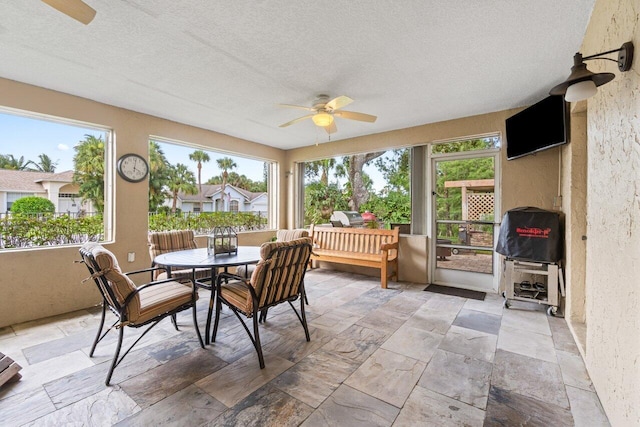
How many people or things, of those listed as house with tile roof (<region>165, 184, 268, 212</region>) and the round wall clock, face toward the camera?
2

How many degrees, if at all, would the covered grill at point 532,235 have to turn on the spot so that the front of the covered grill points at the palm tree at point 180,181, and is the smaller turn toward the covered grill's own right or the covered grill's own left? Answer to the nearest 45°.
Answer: approximately 90° to the covered grill's own right

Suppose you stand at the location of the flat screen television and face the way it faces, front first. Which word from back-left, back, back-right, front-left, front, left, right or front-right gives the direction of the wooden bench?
front-right

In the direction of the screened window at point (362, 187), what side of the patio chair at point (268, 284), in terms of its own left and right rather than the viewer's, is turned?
right

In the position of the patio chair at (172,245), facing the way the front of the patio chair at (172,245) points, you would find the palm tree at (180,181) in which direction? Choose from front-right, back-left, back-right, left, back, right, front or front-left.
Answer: back-left

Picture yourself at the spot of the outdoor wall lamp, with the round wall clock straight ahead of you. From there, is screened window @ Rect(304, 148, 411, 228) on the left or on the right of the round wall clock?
right

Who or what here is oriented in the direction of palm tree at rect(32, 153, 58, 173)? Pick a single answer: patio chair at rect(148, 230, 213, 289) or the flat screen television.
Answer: the flat screen television

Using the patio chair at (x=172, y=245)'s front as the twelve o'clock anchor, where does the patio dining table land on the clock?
The patio dining table is roughly at 1 o'clock from the patio chair.

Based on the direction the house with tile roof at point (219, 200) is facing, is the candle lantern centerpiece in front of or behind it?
in front

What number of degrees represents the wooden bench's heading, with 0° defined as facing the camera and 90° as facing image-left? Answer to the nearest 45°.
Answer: approximately 45°

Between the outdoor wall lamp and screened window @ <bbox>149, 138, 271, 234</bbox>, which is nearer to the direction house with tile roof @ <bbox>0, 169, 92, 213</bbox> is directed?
the outdoor wall lamp

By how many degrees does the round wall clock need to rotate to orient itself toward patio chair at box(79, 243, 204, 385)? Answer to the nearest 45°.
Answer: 0° — it already faces it

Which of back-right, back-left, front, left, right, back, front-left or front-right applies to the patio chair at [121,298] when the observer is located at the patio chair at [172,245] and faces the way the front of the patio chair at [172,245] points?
front-right
